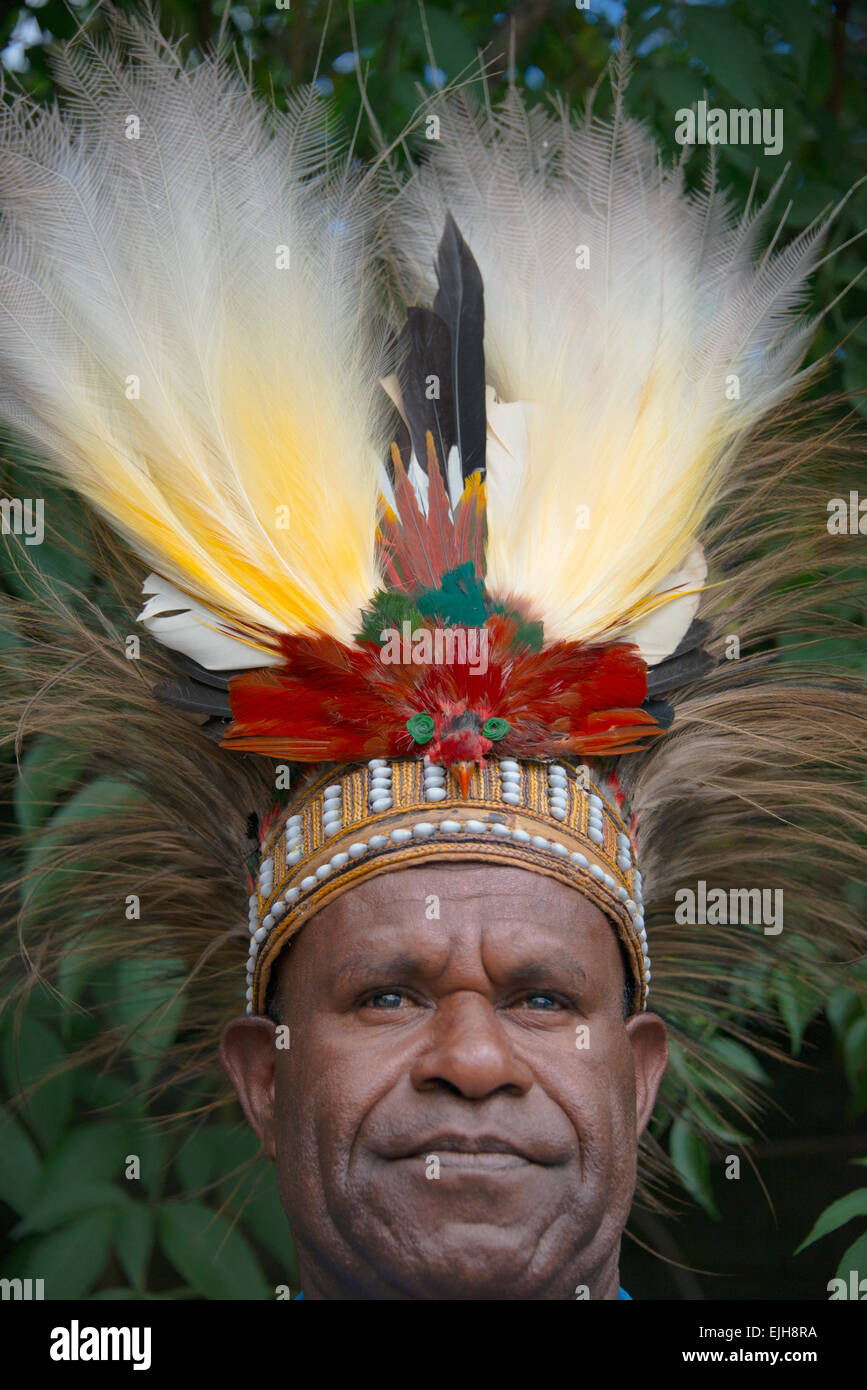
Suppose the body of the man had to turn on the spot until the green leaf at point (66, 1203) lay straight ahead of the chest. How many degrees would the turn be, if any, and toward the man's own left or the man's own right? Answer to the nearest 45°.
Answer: approximately 135° to the man's own right

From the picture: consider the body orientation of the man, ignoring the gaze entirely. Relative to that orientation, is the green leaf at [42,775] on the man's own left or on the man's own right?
on the man's own right

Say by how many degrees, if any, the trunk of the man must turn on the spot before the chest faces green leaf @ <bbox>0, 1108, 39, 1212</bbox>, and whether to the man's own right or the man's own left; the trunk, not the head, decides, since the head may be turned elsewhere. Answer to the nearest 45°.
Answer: approximately 135° to the man's own right

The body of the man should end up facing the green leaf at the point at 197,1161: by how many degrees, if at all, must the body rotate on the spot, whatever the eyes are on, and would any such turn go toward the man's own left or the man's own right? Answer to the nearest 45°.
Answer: approximately 135° to the man's own right

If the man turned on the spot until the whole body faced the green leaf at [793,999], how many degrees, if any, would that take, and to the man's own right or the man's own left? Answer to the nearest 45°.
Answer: approximately 135° to the man's own left

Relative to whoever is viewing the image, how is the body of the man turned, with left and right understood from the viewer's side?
facing the viewer
